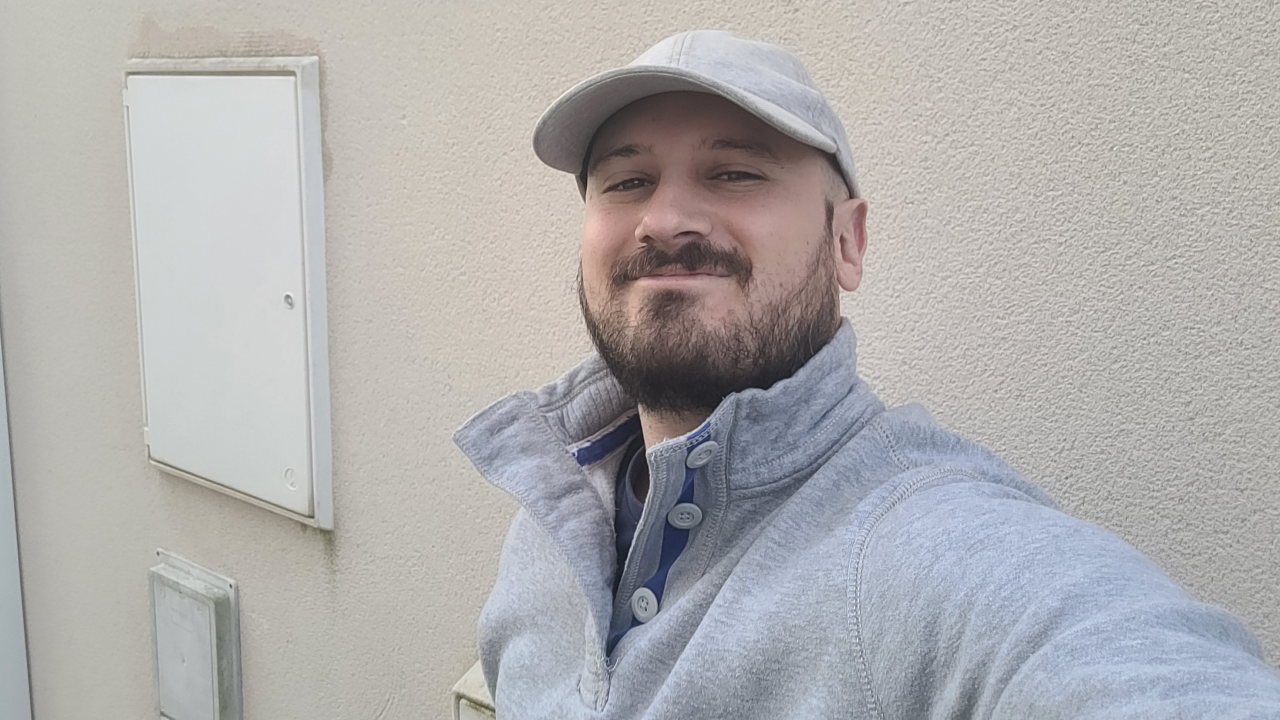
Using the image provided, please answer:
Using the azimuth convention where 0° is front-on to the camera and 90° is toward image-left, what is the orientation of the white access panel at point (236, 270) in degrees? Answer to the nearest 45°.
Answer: approximately 45°

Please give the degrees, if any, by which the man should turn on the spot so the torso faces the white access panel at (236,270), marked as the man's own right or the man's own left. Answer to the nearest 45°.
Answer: approximately 90° to the man's own right

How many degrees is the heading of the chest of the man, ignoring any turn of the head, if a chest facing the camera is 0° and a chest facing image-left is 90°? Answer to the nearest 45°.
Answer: approximately 45°

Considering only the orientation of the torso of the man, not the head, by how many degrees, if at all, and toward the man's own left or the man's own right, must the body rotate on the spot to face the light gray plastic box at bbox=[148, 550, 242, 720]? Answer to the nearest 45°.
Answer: approximately 90° to the man's own right

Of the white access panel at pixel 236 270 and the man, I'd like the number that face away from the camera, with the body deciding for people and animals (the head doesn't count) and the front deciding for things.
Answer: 0

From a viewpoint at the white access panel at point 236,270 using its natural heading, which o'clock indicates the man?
The man is roughly at 10 o'clock from the white access panel.
